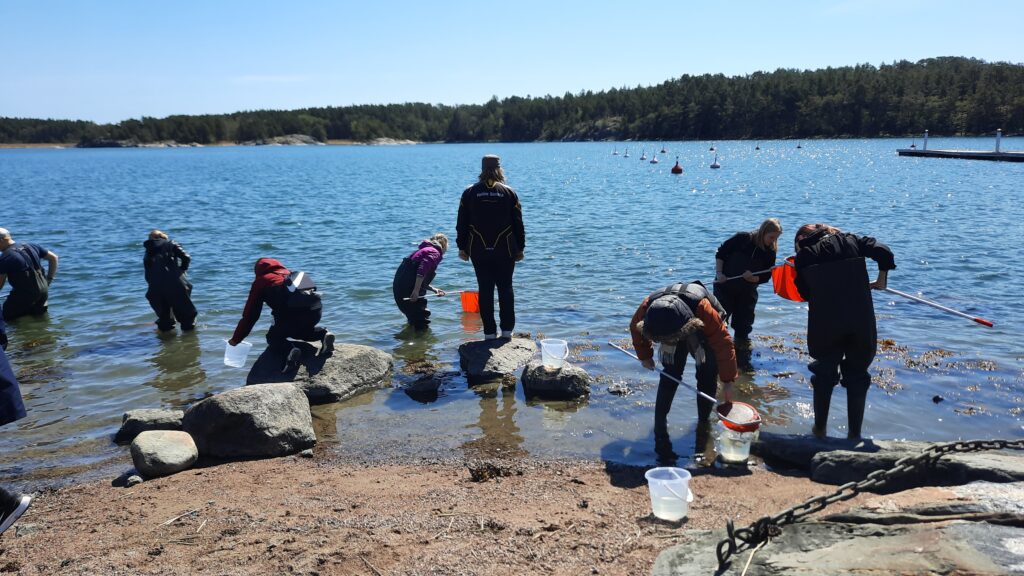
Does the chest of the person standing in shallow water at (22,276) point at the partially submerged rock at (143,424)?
no

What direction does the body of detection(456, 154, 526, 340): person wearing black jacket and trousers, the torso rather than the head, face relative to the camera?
away from the camera

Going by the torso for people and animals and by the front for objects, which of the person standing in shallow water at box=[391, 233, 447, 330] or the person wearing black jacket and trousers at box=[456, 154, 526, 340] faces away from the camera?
the person wearing black jacket and trousers

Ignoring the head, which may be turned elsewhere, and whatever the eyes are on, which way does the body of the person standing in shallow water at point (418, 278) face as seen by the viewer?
to the viewer's right

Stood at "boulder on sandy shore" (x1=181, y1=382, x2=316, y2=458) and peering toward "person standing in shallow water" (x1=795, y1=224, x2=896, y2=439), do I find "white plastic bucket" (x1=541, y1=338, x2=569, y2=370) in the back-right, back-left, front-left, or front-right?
front-left

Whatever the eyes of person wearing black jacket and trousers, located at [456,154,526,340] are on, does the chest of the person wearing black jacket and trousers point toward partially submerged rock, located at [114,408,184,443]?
no

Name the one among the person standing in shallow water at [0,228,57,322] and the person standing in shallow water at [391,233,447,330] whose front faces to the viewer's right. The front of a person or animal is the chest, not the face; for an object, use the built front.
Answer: the person standing in shallow water at [391,233,447,330]

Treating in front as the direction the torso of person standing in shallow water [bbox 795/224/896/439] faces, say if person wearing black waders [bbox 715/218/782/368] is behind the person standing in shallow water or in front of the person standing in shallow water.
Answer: in front

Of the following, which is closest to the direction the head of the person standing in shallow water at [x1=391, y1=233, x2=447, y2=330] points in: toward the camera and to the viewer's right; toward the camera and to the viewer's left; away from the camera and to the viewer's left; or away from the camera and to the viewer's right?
away from the camera and to the viewer's right

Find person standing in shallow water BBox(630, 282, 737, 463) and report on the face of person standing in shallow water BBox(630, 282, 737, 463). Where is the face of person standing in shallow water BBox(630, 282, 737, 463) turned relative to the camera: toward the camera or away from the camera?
toward the camera

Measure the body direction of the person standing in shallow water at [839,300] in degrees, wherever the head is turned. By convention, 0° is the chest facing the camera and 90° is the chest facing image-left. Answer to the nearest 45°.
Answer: approximately 180°

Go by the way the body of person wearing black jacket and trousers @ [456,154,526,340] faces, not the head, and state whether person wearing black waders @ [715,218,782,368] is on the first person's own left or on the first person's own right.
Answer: on the first person's own right

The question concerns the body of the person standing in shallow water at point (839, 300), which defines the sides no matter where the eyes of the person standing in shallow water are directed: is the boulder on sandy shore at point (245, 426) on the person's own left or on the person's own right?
on the person's own left
